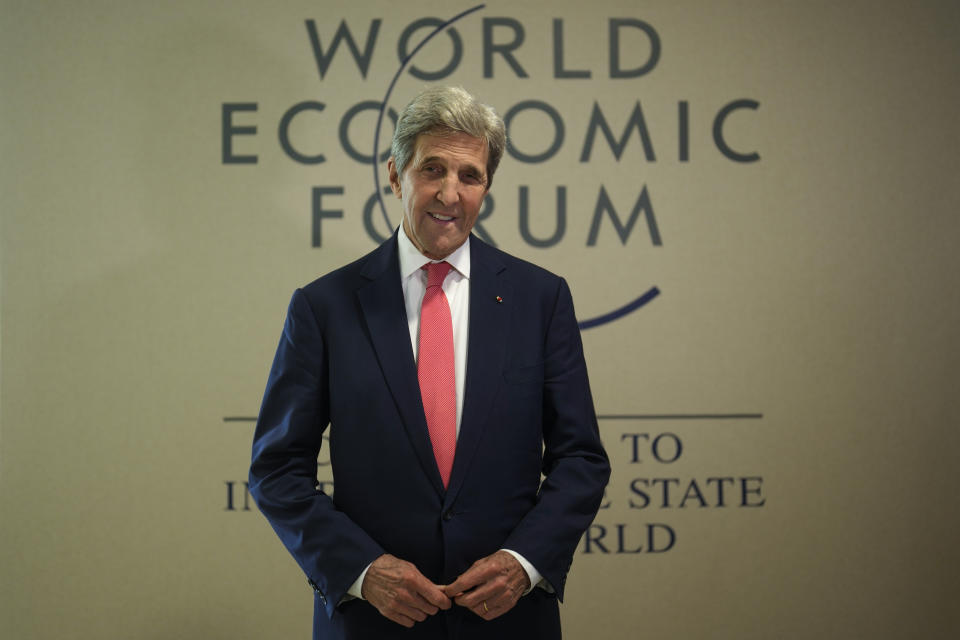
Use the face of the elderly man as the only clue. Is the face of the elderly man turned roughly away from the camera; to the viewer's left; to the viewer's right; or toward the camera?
toward the camera

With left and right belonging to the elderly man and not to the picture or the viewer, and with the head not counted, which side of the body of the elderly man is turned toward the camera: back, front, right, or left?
front
